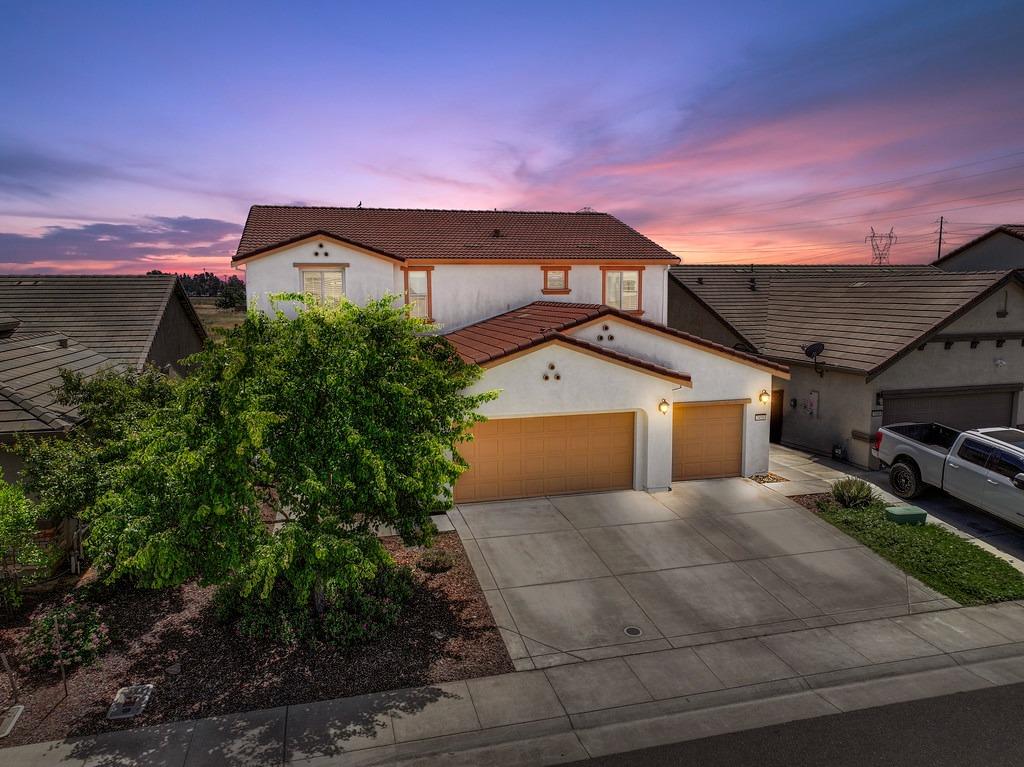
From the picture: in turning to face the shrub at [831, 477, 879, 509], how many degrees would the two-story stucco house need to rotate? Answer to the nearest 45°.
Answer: approximately 90° to its left

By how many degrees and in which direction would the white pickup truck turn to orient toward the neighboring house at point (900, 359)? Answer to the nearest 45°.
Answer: approximately 135° to its left

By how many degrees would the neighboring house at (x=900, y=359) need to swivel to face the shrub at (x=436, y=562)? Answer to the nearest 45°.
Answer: approximately 90° to its right

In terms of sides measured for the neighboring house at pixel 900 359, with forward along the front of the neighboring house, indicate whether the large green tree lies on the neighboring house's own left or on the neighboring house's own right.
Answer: on the neighboring house's own right

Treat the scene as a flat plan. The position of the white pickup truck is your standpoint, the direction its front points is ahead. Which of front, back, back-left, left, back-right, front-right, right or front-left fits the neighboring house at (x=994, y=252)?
back-left

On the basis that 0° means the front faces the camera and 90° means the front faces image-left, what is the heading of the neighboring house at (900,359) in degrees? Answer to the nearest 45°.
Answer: approximately 315°

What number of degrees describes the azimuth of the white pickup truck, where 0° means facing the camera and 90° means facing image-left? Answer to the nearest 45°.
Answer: approximately 315°

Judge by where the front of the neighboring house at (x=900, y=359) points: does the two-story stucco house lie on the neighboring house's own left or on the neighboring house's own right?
on the neighboring house's own right

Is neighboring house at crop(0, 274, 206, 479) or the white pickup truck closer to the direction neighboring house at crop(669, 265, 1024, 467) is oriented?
the white pickup truck

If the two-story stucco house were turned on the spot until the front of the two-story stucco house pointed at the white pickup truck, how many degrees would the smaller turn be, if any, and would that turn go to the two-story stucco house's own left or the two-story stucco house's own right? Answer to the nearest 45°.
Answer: approximately 90° to the two-story stucco house's own left
